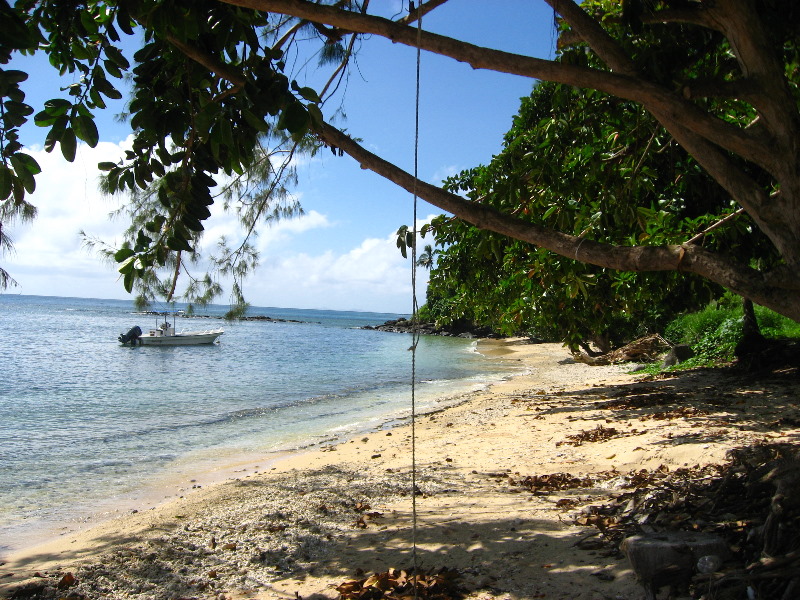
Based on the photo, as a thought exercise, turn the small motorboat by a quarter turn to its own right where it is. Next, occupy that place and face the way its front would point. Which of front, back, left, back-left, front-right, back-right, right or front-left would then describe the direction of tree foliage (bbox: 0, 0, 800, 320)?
front

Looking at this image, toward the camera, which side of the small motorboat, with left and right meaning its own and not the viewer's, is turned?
right

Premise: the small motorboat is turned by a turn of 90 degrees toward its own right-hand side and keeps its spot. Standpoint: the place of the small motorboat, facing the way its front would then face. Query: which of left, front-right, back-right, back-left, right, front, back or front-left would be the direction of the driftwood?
front-left

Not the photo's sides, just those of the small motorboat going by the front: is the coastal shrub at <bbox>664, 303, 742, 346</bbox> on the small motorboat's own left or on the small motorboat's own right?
on the small motorboat's own right

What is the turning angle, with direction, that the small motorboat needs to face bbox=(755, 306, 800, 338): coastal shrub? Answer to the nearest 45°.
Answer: approximately 45° to its right

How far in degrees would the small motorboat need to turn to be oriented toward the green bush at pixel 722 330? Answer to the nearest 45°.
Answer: approximately 45° to its right
